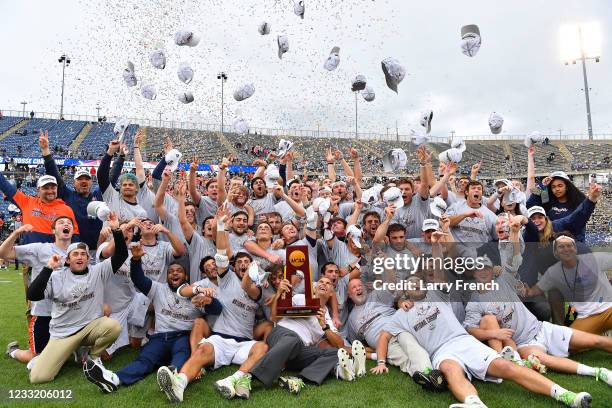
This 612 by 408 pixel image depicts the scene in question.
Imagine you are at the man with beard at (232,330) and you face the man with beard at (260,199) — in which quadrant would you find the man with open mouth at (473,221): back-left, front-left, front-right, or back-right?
front-right

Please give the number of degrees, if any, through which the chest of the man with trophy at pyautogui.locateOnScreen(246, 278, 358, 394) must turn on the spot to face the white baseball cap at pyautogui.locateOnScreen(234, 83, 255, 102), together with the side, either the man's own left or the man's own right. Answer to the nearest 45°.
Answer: approximately 180°

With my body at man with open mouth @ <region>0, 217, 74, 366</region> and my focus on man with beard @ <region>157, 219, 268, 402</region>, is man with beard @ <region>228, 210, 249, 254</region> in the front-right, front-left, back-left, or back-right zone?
front-left

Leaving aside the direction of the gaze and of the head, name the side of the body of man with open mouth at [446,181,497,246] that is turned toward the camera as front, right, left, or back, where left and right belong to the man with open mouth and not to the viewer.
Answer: front

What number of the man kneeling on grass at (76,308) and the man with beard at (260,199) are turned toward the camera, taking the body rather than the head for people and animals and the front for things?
2

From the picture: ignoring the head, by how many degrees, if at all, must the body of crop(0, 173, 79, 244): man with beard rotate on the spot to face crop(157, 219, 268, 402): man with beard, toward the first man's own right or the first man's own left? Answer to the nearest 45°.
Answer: approximately 45° to the first man's own left

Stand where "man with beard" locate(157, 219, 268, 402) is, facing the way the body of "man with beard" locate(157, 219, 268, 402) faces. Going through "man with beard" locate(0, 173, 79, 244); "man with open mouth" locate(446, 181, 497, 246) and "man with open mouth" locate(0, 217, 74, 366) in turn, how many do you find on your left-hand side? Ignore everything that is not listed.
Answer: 1

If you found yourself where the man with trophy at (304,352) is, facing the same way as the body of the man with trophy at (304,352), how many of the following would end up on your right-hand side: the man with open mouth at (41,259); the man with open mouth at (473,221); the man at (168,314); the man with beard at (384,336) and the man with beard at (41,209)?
3

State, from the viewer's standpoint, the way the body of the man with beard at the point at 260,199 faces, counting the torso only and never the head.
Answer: toward the camera

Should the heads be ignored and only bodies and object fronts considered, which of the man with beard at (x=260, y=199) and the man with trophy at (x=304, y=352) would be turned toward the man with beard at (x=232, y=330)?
the man with beard at (x=260, y=199)

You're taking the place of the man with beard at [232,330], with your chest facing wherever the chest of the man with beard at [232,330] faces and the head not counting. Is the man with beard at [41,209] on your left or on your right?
on your right

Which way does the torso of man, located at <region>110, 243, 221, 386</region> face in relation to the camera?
toward the camera
